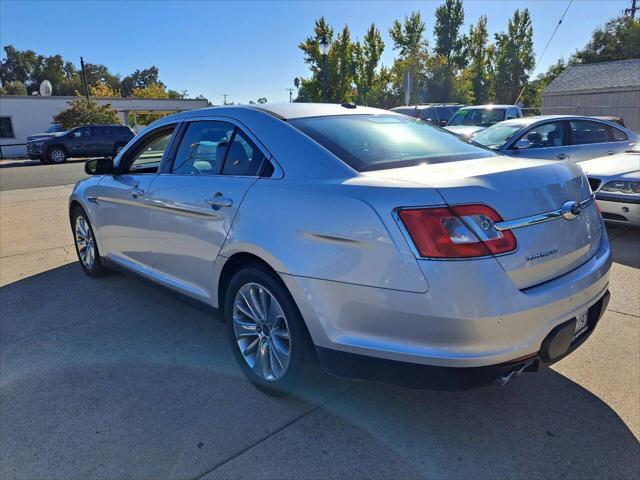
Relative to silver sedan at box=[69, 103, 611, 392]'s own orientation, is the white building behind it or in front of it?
in front

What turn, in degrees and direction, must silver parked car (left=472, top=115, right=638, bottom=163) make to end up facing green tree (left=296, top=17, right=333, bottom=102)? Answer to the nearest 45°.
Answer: approximately 90° to its right

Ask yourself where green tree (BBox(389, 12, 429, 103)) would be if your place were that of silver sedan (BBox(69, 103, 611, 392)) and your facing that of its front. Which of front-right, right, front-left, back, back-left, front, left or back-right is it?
front-right

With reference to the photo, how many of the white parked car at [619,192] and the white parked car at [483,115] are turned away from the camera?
0

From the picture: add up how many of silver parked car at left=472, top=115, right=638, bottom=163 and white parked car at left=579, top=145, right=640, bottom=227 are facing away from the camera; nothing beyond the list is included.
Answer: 0

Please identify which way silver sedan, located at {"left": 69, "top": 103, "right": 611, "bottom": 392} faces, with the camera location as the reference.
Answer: facing away from the viewer and to the left of the viewer

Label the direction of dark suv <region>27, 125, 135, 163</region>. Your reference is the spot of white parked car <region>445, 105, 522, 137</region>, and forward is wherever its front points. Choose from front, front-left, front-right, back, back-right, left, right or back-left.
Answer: front-right

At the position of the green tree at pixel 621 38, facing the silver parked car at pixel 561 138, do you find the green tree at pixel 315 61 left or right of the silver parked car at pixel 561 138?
right

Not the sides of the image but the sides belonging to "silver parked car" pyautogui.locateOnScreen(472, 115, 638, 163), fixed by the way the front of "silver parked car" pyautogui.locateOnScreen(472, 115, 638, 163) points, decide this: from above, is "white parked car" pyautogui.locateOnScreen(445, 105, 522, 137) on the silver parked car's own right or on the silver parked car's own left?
on the silver parked car's own right

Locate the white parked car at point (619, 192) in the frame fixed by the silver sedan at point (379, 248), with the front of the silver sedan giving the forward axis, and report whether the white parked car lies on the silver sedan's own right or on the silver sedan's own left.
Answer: on the silver sedan's own right

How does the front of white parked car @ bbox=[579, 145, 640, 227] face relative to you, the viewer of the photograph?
facing the viewer and to the left of the viewer

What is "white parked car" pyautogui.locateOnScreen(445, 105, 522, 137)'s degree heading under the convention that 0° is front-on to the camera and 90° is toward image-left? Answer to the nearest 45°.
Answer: approximately 45°

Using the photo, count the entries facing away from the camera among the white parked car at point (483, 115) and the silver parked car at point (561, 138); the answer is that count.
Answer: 0

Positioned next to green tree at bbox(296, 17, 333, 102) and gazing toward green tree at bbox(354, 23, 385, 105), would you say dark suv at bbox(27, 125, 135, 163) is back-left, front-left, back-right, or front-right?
back-right

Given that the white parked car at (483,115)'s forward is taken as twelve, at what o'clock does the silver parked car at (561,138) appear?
the silver parked car at (561,138) is roughly at 10 o'clock from the white parked car at (483,115).
